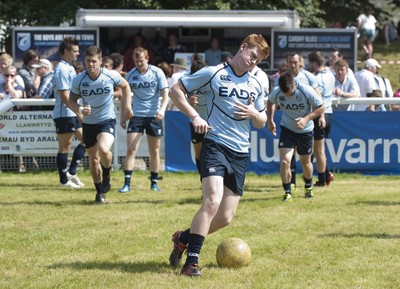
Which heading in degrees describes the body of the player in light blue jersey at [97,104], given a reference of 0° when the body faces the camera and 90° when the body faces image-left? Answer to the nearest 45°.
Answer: approximately 0°

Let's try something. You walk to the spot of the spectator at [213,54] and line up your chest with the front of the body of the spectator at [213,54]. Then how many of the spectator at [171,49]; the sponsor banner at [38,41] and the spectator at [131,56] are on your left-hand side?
0

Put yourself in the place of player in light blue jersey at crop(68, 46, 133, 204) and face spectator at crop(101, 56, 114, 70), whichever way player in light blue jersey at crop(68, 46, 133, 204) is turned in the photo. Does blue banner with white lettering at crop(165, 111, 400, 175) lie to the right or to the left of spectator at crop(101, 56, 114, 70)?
right

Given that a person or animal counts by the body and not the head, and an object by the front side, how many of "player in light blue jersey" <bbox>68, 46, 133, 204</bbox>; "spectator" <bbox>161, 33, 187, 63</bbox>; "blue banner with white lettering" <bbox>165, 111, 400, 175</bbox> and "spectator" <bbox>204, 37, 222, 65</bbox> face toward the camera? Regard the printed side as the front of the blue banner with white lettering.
4

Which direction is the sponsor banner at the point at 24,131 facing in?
toward the camera

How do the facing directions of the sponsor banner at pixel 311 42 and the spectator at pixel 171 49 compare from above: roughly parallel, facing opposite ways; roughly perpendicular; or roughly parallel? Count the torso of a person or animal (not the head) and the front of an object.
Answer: roughly parallel

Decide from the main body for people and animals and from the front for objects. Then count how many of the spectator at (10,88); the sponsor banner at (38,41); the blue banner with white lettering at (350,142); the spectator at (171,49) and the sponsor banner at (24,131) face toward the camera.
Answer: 5

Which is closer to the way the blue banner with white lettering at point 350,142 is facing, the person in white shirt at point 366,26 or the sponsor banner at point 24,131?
the sponsor banner

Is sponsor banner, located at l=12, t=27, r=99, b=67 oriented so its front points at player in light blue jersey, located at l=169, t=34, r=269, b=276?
yes

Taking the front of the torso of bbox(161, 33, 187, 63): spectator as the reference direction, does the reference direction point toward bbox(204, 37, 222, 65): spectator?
no

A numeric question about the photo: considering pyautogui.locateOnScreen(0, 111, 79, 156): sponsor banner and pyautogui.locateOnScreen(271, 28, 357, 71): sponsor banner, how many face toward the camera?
2

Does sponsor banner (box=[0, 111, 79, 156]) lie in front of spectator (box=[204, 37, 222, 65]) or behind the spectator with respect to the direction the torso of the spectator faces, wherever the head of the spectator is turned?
in front

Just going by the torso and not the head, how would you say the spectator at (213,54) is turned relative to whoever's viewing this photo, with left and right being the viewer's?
facing the viewer

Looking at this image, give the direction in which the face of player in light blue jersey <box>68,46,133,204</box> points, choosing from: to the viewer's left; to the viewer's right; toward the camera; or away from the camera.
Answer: toward the camera

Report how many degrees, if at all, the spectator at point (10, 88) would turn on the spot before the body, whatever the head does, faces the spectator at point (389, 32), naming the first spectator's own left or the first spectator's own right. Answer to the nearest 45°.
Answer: approximately 135° to the first spectator's own left

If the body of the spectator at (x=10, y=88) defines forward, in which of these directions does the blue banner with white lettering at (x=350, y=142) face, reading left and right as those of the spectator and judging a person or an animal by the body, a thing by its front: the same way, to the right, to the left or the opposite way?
the same way

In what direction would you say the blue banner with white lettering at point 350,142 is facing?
toward the camera

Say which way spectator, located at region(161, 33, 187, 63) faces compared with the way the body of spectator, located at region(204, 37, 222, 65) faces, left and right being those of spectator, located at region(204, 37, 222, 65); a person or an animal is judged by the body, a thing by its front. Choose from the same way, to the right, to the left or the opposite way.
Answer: the same way

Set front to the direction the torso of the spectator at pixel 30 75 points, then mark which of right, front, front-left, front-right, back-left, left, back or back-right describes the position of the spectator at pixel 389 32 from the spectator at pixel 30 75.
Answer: left
